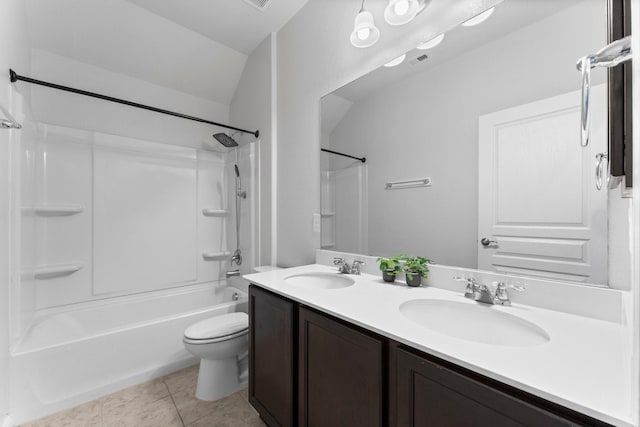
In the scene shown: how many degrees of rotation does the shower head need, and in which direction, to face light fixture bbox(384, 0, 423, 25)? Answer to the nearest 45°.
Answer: approximately 90° to its left

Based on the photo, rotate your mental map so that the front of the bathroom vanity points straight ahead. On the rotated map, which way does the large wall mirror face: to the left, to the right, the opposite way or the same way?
the same way

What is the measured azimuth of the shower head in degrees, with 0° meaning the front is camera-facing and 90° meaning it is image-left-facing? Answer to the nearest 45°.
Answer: approximately 45°

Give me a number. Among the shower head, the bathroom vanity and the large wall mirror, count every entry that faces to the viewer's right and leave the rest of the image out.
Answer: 0

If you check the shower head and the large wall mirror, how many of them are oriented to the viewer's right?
0
